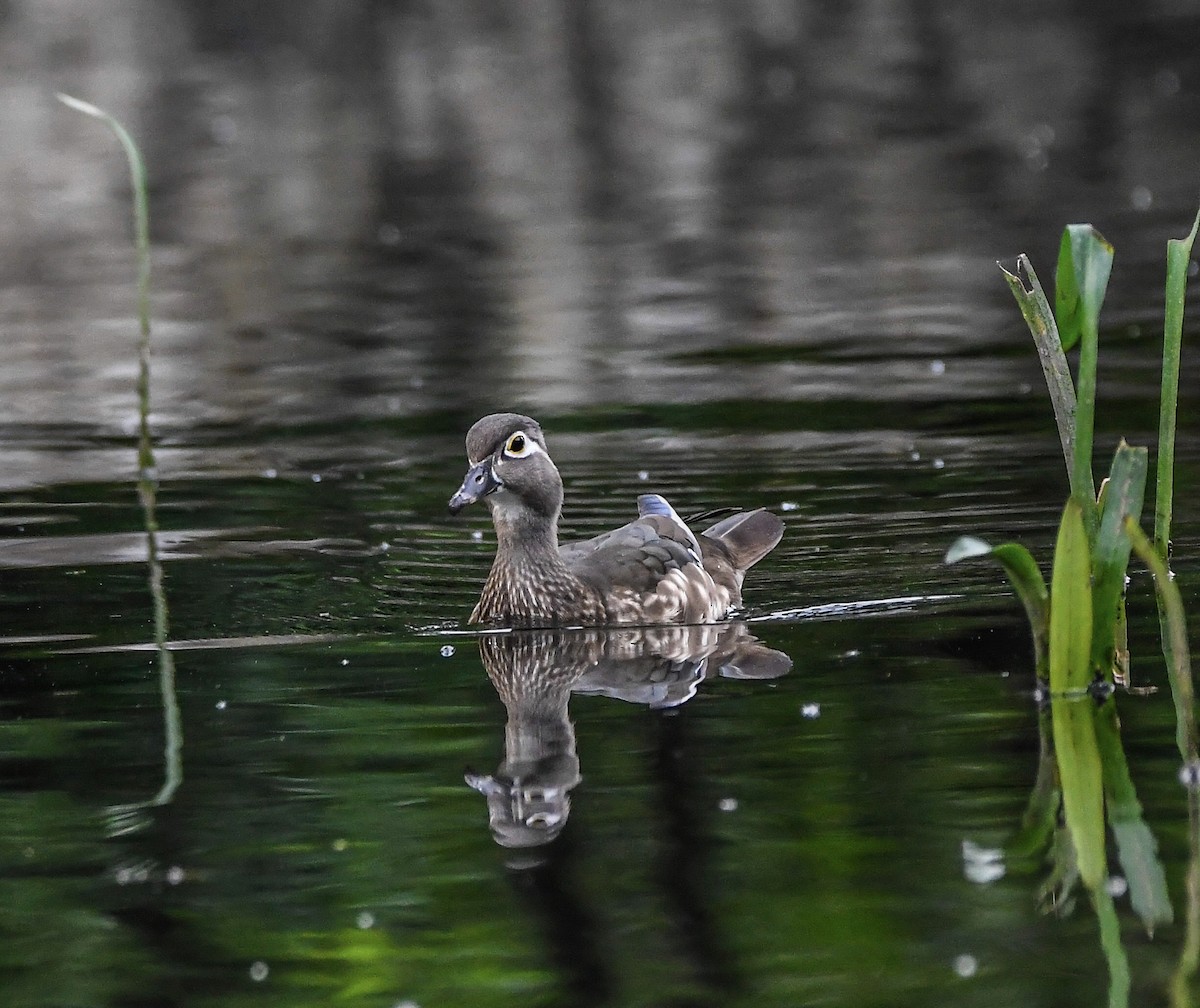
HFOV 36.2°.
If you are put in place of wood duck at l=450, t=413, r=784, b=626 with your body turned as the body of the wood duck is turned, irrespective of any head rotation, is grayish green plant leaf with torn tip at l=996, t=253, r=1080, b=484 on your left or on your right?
on your left

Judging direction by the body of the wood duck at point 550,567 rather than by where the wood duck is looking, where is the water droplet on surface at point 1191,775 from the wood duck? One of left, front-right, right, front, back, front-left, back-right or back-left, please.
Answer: left

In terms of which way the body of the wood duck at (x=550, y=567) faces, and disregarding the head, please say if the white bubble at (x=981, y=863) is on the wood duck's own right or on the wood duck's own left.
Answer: on the wood duck's own left

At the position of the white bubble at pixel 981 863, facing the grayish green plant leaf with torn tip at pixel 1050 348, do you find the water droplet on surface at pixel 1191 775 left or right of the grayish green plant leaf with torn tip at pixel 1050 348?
right

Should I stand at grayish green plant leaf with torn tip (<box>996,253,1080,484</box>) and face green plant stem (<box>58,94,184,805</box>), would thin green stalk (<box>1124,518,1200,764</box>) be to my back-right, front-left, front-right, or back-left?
back-left

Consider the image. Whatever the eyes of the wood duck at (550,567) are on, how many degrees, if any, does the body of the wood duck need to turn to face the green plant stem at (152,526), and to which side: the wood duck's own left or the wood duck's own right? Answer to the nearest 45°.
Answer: approximately 45° to the wood duck's own right
